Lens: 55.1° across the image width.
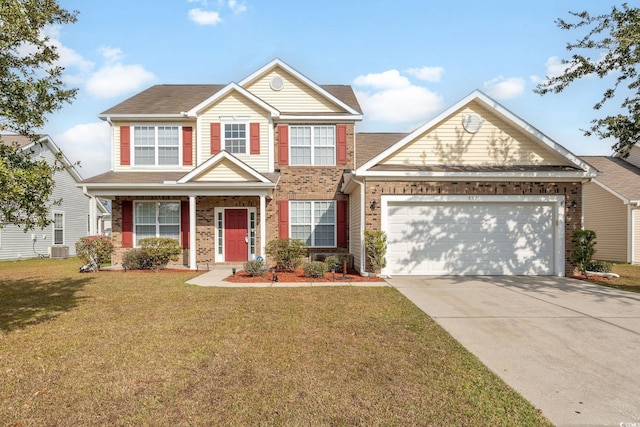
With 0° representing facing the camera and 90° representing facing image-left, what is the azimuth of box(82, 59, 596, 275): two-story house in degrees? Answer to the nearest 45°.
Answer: approximately 0°

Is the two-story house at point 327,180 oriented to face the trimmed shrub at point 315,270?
yes

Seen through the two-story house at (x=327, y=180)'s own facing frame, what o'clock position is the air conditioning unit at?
The air conditioning unit is roughly at 4 o'clock from the two-story house.

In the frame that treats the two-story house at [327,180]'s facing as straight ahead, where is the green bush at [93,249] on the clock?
The green bush is roughly at 3 o'clock from the two-story house.

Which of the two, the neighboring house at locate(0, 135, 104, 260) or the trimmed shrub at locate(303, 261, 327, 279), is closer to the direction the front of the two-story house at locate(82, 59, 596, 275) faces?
the trimmed shrub

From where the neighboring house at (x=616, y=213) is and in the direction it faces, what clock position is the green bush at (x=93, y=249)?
The green bush is roughly at 3 o'clock from the neighboring house.

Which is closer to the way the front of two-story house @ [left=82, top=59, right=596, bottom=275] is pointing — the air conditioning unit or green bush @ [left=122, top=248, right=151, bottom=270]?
the green bush

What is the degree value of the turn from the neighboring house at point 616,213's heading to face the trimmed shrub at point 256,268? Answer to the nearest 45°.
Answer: approximately 90° to its right
